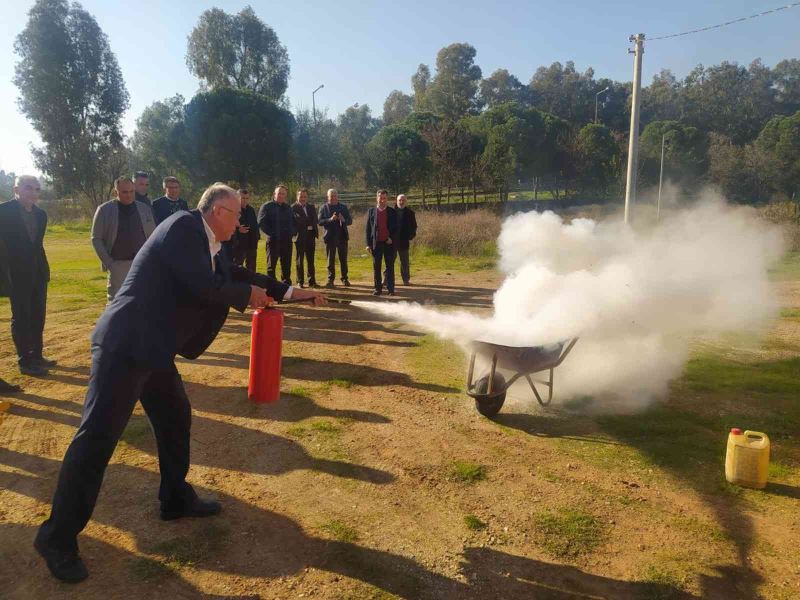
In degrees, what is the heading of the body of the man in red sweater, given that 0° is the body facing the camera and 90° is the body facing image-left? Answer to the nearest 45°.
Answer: approximately 0°

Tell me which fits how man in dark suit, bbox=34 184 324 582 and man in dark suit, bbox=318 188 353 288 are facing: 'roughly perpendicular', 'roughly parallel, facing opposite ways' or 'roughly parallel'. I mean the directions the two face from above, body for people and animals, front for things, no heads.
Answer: roughly perpendicular

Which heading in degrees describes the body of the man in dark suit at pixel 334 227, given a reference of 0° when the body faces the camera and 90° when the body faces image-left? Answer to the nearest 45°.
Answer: approximately 0°

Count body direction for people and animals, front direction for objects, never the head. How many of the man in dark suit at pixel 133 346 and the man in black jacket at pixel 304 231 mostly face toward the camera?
1

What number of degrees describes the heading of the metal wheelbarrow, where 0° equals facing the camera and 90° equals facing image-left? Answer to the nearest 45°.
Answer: approximately 45°

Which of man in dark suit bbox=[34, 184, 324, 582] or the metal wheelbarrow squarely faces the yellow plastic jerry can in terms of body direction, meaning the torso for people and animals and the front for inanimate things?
the man in dark suit

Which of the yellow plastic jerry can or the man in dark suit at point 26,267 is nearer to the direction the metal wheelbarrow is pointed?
the man in dark suit

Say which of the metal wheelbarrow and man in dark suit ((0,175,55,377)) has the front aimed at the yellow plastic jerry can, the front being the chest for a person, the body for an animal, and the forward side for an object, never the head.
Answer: the man in dark suit

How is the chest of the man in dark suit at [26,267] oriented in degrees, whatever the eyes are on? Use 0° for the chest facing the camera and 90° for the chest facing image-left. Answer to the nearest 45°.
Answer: approximately 315°

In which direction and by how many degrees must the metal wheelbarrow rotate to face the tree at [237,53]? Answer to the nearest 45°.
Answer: approximately 90° to its right

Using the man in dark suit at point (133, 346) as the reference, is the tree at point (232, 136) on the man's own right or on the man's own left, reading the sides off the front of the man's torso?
on the man's own left

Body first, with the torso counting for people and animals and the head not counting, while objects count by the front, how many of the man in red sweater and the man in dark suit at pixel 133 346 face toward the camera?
1

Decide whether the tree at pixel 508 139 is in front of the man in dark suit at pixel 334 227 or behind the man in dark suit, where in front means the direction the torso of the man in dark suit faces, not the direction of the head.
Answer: behind

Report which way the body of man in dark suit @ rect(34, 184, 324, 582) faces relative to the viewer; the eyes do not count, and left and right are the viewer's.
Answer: facing to the right of the viewer
